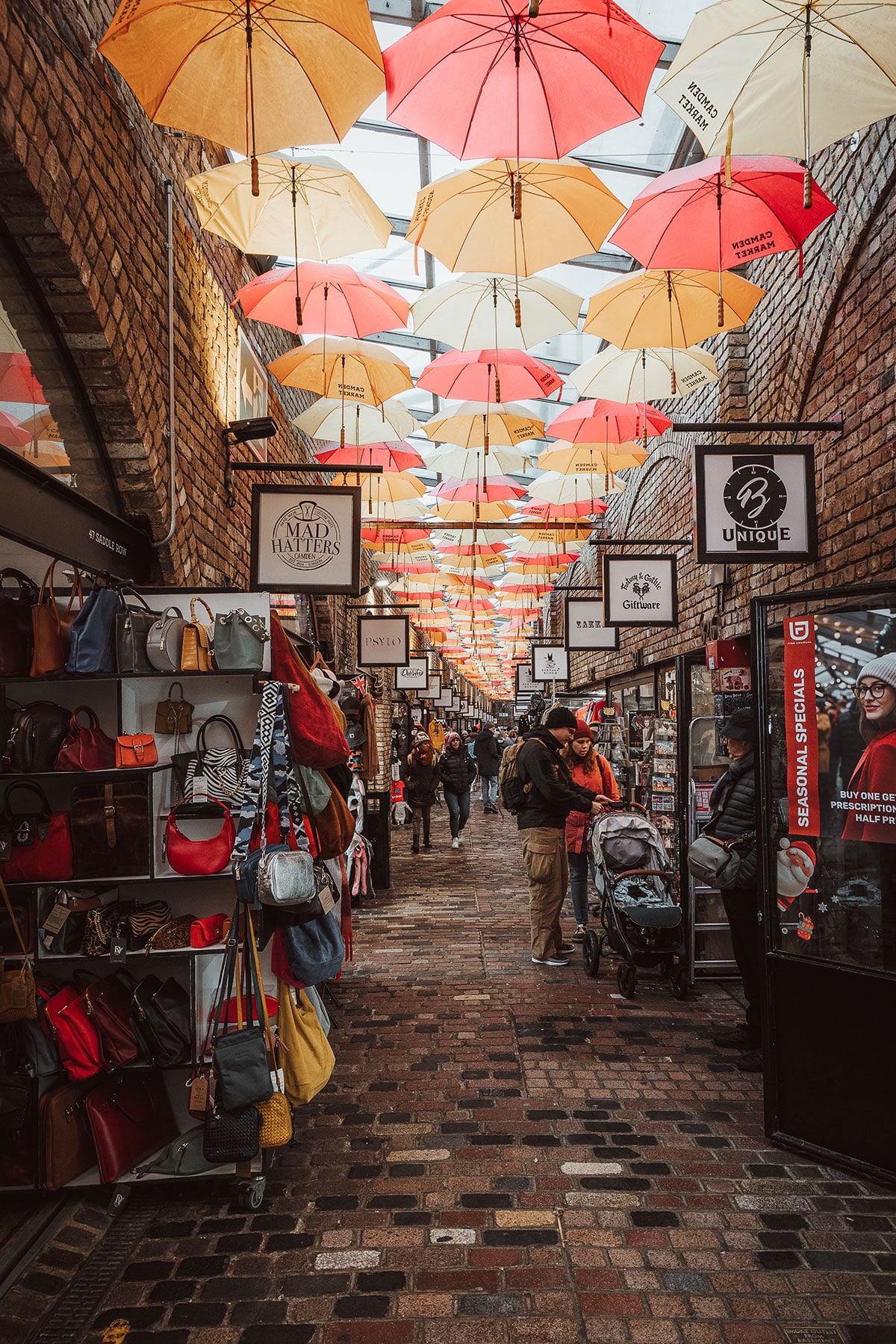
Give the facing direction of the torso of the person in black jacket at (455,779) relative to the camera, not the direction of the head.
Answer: toward the camera

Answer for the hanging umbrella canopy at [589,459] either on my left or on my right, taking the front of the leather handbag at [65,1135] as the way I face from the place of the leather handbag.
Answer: on my left

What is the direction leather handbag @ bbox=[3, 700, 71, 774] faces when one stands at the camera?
facing the viewer and to the right of the viewer

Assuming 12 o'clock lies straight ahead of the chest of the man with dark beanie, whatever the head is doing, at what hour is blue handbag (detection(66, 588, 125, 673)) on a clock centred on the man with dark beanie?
The blue handbag is roughly at 4 o'clock from the man with dark beanie.

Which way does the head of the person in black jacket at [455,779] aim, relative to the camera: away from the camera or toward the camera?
toward the camera

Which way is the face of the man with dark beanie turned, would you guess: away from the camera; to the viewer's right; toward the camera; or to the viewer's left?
to the viewer's right

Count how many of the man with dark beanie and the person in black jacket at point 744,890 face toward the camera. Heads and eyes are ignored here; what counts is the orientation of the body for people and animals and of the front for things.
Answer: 0

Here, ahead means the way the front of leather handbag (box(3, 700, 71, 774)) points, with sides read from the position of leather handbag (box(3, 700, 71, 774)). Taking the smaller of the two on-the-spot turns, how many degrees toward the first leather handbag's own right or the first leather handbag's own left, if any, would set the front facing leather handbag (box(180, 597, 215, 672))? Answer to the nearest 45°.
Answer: approximately 45° to the first leather handbag's own left

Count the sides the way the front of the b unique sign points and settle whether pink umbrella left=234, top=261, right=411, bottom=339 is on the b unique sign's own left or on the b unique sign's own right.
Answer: on the b unique sign's own right

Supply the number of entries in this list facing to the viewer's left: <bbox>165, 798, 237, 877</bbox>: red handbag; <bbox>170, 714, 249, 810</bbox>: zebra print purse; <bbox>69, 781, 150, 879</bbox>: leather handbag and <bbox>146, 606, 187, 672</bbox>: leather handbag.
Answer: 0

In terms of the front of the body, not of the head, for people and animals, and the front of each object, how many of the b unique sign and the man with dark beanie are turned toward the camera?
1

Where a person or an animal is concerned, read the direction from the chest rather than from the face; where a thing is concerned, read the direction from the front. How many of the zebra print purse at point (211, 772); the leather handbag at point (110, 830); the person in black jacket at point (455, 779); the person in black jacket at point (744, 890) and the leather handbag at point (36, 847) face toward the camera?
4

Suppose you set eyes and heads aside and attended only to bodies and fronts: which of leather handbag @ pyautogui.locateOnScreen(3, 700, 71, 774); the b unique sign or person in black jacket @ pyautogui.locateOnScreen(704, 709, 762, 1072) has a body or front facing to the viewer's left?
the person in black jacket

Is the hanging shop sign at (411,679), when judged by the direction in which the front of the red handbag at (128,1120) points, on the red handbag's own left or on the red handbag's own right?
on the red handbag's own left
